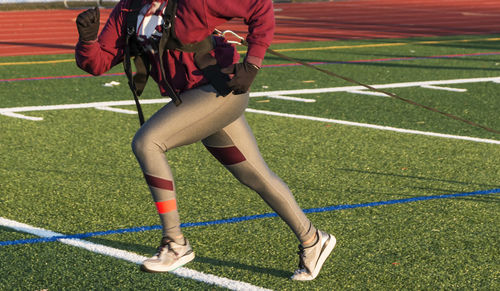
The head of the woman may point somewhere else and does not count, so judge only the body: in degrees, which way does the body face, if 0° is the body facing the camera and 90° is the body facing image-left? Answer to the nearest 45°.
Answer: approximately 45°
